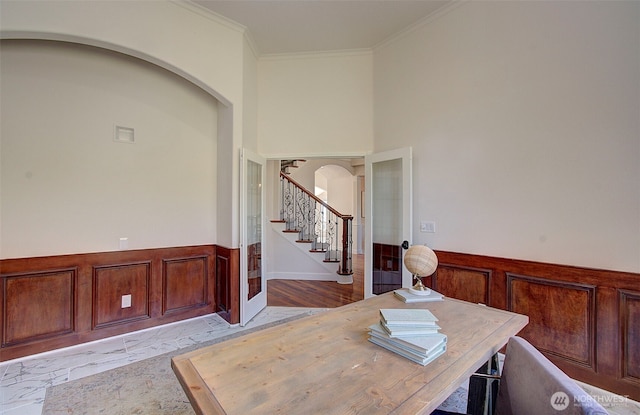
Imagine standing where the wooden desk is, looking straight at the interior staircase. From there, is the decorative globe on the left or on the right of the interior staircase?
right

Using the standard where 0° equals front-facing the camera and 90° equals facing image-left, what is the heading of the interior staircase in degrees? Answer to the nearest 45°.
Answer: approximately 270°

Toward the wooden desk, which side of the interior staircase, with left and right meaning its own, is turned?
right

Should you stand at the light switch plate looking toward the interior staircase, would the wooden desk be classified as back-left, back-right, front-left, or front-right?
back-left

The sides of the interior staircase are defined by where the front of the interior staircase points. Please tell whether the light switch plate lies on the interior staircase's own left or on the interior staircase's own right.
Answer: on the interior staircase's own right

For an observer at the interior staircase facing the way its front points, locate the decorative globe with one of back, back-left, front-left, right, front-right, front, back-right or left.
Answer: right

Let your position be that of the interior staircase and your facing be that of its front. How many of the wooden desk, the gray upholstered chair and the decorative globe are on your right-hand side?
3
